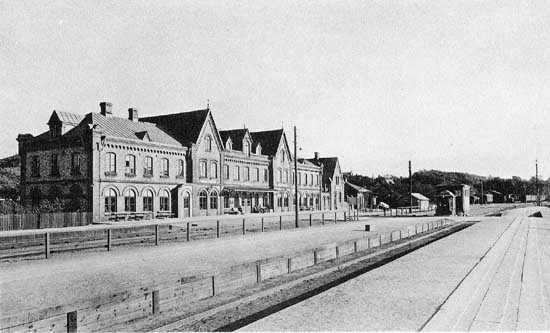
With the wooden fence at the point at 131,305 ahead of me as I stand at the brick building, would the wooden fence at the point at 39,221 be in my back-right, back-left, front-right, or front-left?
front-right

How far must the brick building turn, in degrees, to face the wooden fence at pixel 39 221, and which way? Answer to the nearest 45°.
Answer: approximately 45° to its right

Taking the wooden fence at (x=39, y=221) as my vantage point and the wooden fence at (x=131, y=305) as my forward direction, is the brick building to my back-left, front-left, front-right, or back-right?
back-left

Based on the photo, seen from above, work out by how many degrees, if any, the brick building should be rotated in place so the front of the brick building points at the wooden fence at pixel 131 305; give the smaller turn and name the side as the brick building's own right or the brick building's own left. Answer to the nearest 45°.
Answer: approximately 45° to the brick building's own right

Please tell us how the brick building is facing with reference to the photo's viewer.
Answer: facing the viewer and to the right of the viewer
